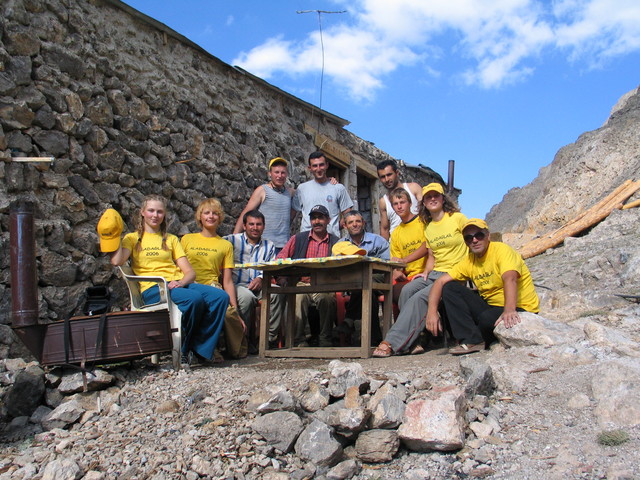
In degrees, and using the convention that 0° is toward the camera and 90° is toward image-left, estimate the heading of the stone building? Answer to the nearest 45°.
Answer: approximately 315°

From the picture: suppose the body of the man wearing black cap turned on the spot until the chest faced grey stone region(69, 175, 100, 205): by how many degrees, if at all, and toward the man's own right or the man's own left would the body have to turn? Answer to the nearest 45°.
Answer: approximately 90° to the man's own right

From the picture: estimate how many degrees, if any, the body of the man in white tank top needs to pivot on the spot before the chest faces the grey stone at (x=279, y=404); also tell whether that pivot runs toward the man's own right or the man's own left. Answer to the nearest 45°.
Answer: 0° — they already face it

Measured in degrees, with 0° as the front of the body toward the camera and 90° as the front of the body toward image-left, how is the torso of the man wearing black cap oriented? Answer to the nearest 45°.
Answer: approximately 0°

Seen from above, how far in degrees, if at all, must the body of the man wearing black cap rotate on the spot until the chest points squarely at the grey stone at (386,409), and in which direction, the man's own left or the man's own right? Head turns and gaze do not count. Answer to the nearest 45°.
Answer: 0° — they already face it
